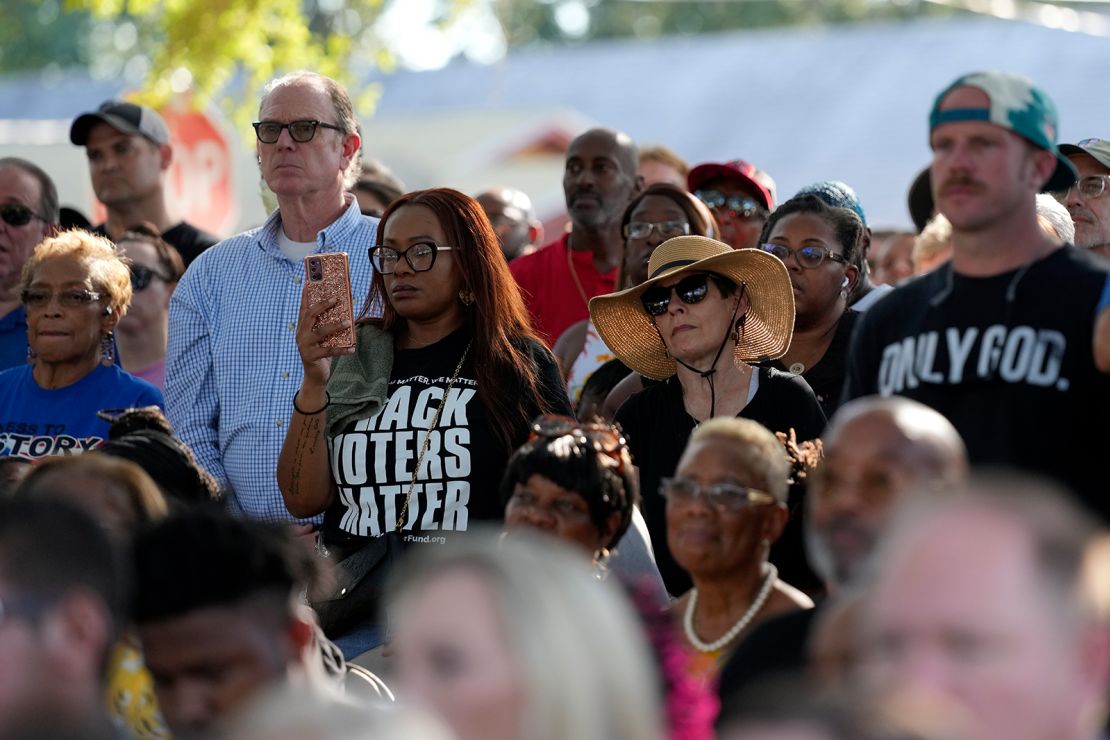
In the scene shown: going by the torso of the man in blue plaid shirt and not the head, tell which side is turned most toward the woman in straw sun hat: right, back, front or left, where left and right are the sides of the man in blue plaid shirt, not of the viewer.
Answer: left

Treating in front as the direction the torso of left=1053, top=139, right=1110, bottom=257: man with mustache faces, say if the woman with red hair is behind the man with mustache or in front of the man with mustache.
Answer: in front

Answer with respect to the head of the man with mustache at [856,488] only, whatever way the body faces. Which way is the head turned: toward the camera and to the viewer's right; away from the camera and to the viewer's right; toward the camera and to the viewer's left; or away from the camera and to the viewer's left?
toward the camera and to the viewer's left

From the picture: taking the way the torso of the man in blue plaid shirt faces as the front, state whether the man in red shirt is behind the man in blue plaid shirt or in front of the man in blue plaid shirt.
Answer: behind

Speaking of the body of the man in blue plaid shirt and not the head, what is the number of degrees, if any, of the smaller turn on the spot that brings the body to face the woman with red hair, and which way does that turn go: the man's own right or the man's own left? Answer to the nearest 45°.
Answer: approximately 90° to the man's own left

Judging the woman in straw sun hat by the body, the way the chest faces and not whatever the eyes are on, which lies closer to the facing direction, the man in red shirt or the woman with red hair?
the woman with red hair

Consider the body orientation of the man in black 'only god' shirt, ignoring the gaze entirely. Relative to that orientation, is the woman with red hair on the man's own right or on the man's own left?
on the man's own right

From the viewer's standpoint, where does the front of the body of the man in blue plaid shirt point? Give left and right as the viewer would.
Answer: facing the viewer and to the left of the viewer

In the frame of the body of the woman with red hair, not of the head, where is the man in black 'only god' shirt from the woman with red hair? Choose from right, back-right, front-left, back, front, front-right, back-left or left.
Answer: left

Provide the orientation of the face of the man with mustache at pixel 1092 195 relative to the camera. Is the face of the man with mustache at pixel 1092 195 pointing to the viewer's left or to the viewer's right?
to the viewer's left

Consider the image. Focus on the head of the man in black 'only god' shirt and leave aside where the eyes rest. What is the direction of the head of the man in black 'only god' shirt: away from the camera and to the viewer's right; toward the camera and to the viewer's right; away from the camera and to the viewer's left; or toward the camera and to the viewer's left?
toward the camera and to the viewer's left

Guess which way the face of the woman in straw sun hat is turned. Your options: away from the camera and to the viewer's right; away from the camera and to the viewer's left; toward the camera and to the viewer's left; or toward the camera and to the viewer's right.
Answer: toward the camera and to the viewer's left
